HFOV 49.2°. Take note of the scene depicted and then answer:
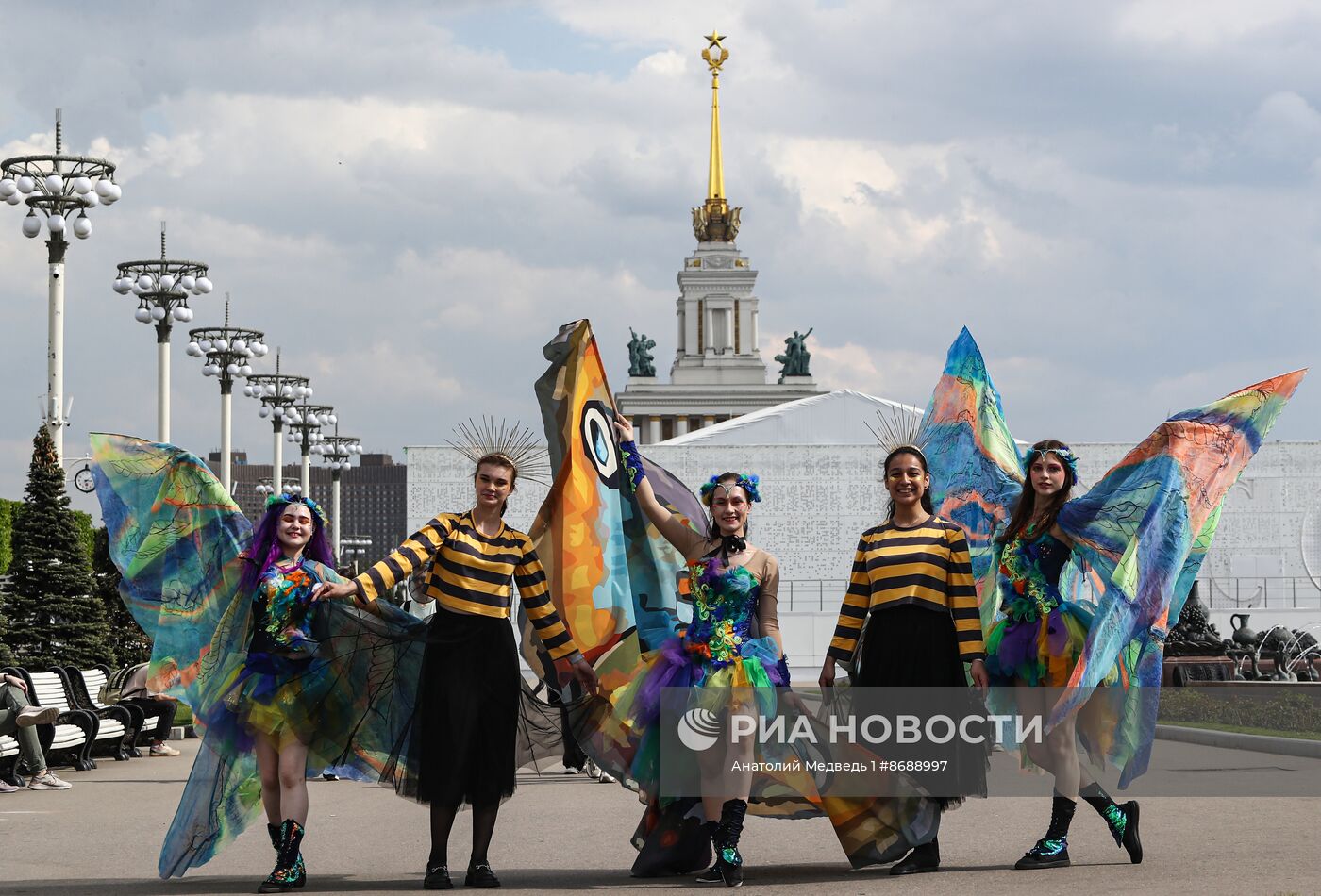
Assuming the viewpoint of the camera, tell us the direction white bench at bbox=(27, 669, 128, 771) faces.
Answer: facing the viewer and to the right of the viewer

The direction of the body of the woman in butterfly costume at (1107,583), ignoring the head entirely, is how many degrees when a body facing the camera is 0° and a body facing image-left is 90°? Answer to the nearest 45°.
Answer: approximately 45°

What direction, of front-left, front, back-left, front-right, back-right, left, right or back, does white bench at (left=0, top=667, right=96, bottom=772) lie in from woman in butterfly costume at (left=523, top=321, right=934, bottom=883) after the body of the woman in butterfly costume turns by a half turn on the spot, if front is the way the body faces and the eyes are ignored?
front-left

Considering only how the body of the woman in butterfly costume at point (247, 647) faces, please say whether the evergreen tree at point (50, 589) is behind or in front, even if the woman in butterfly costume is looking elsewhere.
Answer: behind

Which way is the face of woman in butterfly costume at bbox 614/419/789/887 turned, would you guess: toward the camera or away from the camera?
toward the camera

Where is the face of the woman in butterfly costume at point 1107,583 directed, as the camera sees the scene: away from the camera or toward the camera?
toward the camera

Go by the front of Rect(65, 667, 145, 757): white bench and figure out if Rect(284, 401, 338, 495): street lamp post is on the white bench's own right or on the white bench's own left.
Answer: on the white bench's own left

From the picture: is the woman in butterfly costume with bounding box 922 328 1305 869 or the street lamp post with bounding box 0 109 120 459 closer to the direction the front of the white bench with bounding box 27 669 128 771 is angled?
the woman in butterfly costume

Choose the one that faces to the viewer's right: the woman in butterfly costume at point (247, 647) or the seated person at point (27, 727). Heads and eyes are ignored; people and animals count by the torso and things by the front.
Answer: the seated person

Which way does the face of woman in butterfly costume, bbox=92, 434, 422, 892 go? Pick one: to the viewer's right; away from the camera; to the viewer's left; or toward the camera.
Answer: toward the camera

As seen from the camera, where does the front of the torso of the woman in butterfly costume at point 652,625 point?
toward the camera

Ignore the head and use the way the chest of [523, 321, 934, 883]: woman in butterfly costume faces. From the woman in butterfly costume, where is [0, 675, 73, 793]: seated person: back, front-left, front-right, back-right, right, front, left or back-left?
back-right

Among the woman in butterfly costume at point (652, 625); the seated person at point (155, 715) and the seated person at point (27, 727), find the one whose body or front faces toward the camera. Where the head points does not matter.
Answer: the woman in butterfly costume

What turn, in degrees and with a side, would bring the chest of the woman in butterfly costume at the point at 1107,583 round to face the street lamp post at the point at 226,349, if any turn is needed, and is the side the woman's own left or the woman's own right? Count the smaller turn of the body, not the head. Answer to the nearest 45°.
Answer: approximately 90° to the woman's own right

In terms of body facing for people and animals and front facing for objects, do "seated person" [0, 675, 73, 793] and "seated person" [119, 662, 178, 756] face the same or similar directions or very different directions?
same or similar directions

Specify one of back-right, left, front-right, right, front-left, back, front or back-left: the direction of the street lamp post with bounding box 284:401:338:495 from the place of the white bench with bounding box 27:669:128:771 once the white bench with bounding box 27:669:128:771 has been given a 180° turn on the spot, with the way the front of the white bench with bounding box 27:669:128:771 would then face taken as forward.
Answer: front-right

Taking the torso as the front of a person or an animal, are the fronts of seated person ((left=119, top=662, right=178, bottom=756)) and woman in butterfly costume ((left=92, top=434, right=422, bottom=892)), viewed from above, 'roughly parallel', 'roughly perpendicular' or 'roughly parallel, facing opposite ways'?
roughly perpendicular

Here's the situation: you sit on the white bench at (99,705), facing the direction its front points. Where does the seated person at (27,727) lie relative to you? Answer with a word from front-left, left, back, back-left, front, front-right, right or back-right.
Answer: front-right

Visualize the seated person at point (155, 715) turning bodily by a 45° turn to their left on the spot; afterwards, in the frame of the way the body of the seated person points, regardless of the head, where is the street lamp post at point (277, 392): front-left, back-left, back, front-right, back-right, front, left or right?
front-left

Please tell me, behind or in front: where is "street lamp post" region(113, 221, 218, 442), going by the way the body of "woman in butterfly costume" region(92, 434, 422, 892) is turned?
behind
